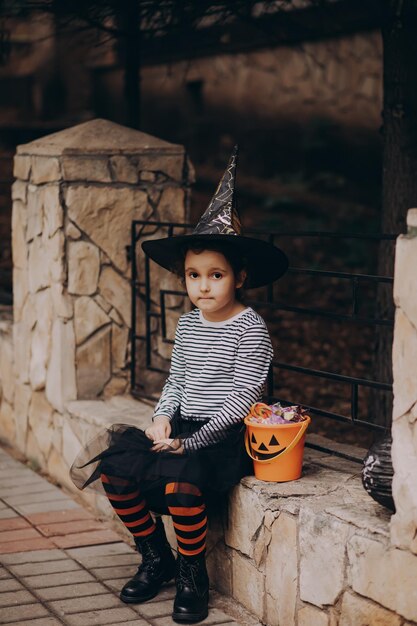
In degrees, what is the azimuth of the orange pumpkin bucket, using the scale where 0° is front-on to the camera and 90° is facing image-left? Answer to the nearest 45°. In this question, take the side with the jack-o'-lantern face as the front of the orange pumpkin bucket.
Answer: approximately 45°

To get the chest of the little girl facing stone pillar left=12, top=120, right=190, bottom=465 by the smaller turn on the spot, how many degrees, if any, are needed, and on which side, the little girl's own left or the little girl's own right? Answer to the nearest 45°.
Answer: approximately 135° to the little girl's own right

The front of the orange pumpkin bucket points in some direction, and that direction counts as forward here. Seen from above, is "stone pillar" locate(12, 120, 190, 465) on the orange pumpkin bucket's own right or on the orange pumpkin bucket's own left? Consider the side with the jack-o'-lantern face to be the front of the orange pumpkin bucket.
on the orange pumpkin bucket's own right

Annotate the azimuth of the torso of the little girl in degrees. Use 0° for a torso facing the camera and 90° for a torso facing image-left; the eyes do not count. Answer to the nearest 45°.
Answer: approximately 45°
